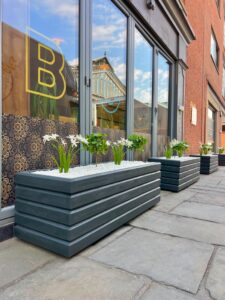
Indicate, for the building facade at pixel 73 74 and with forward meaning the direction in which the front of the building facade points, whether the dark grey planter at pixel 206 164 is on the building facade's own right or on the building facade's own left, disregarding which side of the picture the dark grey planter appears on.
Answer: on the building facade's own left

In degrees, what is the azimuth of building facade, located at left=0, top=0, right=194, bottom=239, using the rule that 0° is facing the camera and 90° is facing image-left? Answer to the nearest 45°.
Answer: approximately 315°

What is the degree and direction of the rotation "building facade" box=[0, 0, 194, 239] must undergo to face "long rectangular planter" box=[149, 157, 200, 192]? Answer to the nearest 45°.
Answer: approximately 90° to its left
